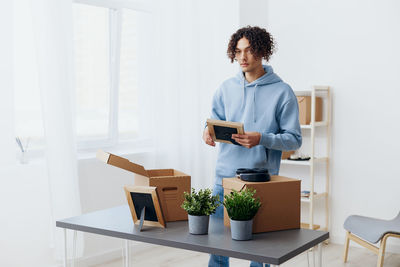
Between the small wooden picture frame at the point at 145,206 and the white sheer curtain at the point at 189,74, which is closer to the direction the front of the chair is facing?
the small wooden picture frame

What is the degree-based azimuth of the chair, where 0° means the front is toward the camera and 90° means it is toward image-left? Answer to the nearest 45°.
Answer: approximately 45°

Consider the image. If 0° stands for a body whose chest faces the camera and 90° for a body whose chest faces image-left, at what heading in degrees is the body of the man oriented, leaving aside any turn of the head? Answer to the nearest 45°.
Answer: approximately 45°

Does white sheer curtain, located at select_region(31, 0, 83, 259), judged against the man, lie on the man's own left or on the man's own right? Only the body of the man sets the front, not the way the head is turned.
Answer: on the man's own right

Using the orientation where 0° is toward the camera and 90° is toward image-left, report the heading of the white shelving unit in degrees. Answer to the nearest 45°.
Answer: approximately 45°

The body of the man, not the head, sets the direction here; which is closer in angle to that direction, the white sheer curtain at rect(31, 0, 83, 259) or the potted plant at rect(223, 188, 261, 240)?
the potted plant

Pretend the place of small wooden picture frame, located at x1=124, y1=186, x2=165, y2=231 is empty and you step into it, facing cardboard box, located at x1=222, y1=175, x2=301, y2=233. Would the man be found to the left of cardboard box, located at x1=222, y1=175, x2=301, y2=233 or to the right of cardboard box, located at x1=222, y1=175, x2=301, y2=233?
left

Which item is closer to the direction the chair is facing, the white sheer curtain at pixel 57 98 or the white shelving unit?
the white sheer curtain
